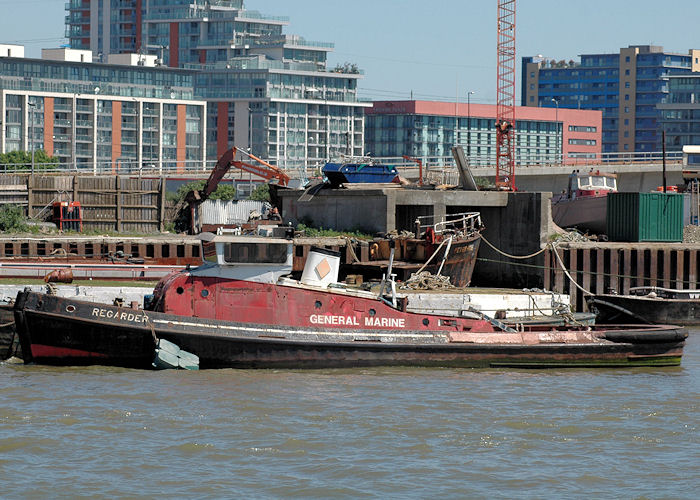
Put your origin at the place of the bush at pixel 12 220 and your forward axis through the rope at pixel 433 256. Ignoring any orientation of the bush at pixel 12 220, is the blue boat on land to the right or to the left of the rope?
left

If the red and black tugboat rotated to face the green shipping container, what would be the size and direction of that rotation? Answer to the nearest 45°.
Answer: approximately 135° to its right

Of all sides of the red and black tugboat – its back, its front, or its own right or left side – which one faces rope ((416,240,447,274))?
right

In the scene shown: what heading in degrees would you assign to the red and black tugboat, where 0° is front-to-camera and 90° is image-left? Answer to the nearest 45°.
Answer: approximately 90°

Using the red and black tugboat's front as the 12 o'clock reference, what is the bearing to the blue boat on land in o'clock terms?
The blue boat on land is roughly at 3 o'clock from the red and black tugboat.

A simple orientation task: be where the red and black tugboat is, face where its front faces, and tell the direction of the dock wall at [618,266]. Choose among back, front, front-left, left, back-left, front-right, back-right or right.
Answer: back-right

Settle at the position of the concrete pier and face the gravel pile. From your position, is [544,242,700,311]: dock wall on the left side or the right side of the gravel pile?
right

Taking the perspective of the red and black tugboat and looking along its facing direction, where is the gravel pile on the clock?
The gravel pile is roughly at 4 o'clock from the red and black tugboat.

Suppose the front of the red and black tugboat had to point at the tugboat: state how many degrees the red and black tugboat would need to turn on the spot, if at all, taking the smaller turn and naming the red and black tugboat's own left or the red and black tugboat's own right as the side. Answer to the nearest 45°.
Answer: approximately 135° to the red and black tugboat's own right

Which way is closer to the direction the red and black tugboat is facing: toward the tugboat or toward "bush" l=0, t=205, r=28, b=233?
the bush

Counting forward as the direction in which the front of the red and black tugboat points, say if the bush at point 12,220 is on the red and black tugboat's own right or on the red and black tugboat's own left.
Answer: on the red and black tugboat's own right

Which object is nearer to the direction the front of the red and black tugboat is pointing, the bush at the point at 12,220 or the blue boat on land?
the bush
